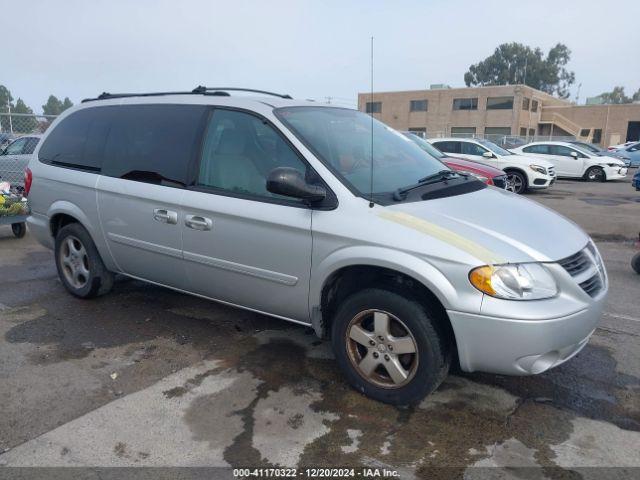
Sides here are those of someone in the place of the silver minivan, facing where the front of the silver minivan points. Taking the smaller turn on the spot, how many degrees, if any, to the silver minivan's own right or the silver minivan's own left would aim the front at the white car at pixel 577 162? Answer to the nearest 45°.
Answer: approximately 90° to the silver minivan's own left

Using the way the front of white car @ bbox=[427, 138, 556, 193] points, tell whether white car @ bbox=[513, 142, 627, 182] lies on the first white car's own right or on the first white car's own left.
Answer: on the first white car's own left

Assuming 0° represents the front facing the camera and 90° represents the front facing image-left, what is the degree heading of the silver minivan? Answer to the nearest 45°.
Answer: approximately 315°

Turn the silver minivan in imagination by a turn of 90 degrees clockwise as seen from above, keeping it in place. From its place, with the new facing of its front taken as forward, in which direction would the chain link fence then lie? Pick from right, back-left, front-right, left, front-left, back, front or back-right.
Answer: right

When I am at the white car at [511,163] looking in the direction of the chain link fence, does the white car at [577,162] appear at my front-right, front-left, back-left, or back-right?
back-right
